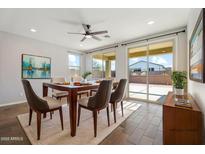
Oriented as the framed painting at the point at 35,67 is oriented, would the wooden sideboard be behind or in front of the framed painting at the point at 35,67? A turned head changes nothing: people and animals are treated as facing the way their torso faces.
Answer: in front

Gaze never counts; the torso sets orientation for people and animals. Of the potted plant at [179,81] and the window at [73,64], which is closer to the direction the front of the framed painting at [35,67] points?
the potted plant

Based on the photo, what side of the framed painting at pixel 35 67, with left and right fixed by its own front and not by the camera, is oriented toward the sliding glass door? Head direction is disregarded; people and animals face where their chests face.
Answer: front

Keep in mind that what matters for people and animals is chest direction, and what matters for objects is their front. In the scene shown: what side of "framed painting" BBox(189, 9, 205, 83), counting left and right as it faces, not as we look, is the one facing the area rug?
front

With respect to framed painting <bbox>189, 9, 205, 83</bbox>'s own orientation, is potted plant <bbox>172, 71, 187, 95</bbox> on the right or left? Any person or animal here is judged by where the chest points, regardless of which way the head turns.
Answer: on its right

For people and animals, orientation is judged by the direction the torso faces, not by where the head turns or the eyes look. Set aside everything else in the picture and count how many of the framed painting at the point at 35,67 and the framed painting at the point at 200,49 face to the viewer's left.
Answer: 1

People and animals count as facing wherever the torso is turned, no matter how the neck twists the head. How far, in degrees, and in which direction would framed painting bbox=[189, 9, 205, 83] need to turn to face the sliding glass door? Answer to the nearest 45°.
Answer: approximately 45° to its right

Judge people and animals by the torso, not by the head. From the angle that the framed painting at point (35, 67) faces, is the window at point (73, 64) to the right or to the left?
on its left

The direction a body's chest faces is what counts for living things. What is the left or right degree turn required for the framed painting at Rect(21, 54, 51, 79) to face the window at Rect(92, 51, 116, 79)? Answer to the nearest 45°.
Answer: approximately 45° to its left

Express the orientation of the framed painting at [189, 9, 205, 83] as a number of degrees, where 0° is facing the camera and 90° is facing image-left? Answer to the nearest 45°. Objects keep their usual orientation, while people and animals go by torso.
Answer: approximately 90°

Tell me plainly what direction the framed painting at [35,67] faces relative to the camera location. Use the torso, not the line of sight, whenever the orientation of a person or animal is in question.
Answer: facing the viewer and to the right of the viewer
